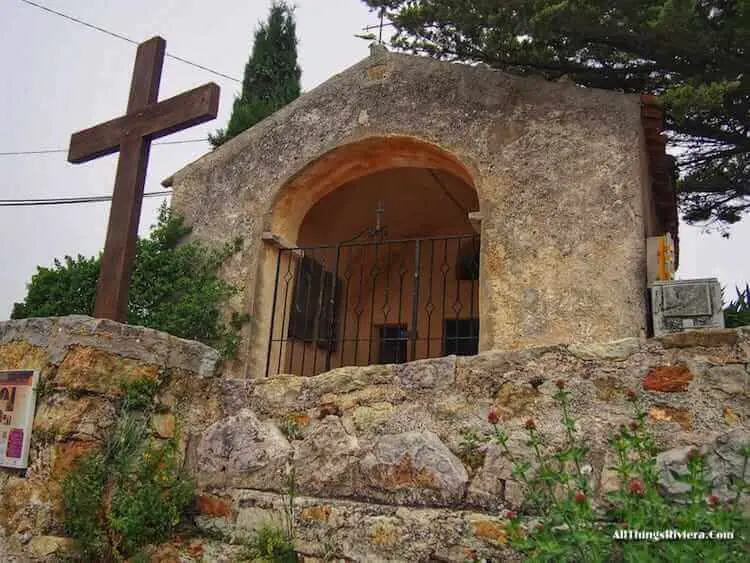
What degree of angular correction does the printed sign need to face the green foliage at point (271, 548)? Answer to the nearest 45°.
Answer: approximately 45° to its left

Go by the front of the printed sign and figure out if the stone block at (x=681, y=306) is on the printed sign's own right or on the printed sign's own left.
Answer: on the printed sign's own left

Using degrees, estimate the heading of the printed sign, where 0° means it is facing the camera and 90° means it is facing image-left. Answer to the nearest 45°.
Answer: approximately 0°

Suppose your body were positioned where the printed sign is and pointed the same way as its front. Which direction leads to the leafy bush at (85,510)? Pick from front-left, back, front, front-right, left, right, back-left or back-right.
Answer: front-left

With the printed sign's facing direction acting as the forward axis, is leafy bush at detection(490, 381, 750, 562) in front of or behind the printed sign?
in front

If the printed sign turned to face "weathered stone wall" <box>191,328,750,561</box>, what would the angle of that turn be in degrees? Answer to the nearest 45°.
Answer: approximately 45° to its left

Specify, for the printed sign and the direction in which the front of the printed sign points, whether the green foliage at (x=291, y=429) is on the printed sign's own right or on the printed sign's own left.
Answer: on the printed sign's own left

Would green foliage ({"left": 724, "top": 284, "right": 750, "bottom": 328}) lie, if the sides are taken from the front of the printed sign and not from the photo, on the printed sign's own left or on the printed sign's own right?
on the printed sign's own left

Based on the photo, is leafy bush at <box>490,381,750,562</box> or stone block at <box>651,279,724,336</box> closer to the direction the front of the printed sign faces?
the leafy bush
